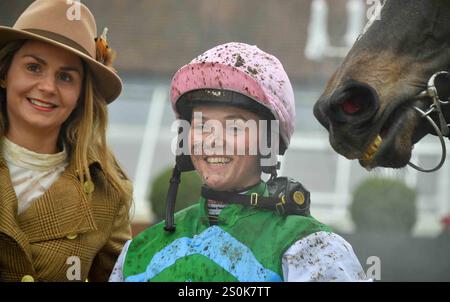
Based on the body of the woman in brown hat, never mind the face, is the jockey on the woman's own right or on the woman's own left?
on the woman's own left

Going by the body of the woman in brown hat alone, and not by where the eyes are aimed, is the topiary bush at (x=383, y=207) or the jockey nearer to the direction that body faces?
the jockey

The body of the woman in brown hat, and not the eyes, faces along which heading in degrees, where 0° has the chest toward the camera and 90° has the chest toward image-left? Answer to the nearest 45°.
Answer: approximately 0°

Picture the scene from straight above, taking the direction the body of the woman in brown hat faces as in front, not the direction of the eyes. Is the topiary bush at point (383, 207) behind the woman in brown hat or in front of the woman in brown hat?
behind
